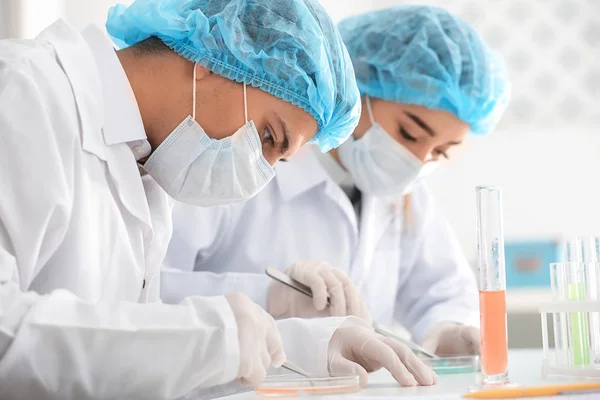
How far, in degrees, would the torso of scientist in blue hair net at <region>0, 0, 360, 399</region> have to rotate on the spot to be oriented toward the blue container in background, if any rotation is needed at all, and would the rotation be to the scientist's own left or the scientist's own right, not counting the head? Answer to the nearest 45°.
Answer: approximately 45° to the scientist's own left

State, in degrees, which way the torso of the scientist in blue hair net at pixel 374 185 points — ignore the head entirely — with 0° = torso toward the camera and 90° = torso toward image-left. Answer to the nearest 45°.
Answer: approximately 315°

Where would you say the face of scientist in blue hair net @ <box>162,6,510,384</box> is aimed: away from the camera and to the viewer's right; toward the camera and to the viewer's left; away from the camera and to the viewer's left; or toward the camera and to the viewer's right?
toward the camera and to the viewer's right

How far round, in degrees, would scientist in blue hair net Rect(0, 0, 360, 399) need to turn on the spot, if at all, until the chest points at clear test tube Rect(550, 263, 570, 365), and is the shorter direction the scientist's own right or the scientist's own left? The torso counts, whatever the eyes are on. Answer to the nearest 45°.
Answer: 0° — they already face it

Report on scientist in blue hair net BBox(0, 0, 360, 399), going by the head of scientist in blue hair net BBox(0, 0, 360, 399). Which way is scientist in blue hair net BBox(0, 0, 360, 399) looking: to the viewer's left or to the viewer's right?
to the viewer's right

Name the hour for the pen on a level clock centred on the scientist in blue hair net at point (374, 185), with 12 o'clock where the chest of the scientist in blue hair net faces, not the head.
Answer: The pen is roughly at 1 o'clock from the scientist in blue hair net.

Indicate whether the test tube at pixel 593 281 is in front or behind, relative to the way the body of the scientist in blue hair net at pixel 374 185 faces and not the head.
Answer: in front

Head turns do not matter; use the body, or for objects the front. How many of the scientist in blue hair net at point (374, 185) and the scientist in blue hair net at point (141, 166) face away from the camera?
0

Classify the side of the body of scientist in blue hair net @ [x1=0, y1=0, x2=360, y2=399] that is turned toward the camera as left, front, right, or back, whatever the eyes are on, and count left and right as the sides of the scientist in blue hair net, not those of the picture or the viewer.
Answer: right

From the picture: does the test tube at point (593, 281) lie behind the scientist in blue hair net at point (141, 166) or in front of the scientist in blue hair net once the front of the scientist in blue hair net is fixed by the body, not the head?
in front

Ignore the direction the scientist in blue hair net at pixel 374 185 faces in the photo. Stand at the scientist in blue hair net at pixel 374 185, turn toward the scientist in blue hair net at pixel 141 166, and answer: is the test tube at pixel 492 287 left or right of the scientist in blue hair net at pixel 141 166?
left
